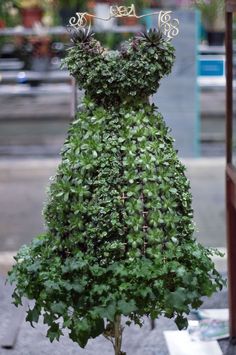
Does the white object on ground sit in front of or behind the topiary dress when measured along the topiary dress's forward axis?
behind

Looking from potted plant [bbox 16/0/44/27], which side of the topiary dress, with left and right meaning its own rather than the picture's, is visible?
back

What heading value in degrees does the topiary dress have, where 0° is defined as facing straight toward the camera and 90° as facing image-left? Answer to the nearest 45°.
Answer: approximately 0°
